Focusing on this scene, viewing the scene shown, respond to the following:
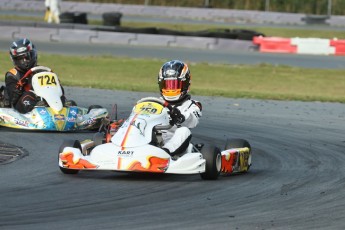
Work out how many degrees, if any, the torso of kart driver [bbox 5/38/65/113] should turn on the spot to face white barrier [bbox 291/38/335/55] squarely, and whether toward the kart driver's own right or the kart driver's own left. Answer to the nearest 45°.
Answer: approximately 90° to the kart driver's own left

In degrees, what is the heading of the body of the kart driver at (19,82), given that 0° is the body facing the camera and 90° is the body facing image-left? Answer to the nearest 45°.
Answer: approximately 315°

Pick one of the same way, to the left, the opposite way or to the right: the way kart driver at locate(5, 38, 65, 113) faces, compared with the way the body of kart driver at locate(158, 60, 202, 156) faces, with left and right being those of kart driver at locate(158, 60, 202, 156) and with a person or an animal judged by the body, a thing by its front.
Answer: to the left

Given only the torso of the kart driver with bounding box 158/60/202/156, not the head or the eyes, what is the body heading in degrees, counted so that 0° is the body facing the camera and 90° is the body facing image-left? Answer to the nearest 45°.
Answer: approximately 45°

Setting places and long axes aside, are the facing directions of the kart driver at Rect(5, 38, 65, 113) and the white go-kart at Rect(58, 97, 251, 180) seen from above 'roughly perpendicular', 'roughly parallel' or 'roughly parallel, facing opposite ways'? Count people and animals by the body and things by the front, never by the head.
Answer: roughly perpendicular

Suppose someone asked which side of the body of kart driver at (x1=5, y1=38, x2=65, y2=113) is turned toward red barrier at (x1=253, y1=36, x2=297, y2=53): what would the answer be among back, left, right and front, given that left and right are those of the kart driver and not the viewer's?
left

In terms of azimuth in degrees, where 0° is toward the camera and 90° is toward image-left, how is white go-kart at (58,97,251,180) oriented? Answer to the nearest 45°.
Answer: approximately 45°

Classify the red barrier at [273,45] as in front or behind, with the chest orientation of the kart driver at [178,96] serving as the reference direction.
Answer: behind

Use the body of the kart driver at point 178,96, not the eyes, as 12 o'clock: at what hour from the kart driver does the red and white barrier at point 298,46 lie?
The red and white barrier is roughly at 5 o'clock from the kart driver.
